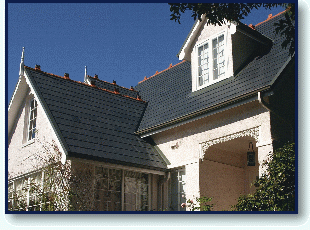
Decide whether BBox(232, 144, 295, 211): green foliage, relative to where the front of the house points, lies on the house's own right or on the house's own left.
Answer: on the house's own left

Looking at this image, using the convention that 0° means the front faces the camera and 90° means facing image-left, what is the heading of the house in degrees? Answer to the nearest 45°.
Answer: approximately 45°
